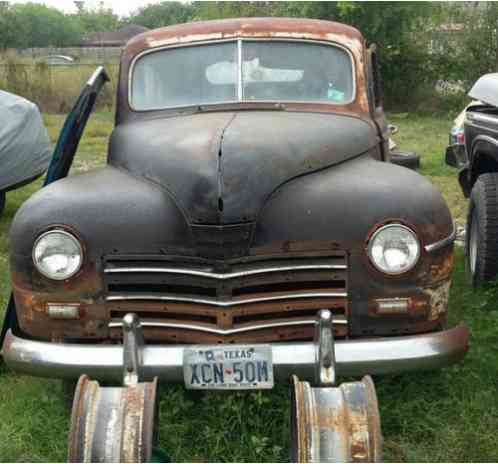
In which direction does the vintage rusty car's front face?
toward the camera

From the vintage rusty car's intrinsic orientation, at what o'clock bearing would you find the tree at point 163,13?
The tree is roughly at 6 o'clock from the vintage rusty car.

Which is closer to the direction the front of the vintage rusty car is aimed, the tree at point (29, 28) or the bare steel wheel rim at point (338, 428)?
the bare steel wheel rim

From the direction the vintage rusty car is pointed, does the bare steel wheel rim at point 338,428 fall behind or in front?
in front

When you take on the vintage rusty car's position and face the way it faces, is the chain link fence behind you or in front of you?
behind

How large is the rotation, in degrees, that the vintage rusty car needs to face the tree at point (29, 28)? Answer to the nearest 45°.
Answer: approximately 180°
